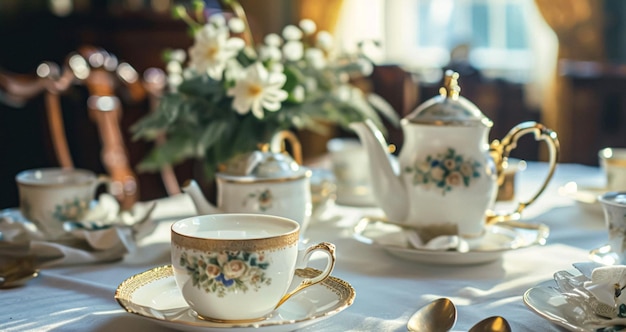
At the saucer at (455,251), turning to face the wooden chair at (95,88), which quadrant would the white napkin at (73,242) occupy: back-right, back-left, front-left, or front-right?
front-left

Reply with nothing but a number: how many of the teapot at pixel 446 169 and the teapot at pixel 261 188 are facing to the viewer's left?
2

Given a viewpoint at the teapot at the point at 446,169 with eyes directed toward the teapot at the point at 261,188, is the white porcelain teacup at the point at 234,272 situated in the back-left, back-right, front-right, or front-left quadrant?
front-left

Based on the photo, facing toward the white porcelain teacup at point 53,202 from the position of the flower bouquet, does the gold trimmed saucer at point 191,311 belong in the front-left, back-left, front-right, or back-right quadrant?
front-left

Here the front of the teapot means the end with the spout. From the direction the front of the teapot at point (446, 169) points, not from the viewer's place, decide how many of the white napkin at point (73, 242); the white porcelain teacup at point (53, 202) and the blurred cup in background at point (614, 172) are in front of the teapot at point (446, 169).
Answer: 2

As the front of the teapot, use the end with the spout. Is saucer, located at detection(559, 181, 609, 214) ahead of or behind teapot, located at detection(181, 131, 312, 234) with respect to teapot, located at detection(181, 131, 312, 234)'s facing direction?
behind

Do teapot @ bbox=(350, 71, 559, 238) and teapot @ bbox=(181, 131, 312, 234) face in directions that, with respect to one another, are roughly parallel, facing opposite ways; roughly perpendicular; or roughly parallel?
roughly parallel

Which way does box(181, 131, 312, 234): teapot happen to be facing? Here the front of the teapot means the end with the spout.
to the viewer's left

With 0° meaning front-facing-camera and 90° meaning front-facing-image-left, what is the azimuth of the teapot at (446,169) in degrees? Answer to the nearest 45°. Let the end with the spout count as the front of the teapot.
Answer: approximately 90°

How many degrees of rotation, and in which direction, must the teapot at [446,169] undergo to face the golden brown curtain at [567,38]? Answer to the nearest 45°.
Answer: approximately 90° to its right

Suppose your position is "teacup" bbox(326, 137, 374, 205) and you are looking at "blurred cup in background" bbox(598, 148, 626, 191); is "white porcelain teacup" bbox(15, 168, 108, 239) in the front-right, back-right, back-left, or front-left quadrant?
back-right
